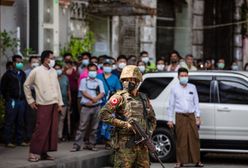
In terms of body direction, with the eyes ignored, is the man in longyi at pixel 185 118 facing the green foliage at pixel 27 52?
no

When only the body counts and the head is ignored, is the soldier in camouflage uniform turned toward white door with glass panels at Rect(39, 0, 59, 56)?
no

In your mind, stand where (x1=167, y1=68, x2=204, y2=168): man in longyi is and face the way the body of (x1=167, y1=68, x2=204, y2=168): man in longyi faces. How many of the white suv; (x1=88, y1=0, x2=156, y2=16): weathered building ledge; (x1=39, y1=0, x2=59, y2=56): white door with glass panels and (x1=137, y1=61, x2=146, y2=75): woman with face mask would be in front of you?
0

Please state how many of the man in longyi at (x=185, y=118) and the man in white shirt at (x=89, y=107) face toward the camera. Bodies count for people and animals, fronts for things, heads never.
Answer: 2

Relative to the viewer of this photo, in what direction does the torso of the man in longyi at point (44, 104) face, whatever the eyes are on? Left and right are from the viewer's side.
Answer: facing the viewer and to the right of the viewer

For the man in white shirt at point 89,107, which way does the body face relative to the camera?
toward the camera

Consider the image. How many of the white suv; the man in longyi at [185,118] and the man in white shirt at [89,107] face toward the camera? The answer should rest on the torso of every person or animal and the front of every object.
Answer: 2

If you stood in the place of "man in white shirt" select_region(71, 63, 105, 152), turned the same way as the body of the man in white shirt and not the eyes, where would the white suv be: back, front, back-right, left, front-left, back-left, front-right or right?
left

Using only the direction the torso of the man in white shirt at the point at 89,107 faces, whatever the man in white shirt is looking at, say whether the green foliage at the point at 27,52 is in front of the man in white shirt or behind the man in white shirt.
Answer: behind

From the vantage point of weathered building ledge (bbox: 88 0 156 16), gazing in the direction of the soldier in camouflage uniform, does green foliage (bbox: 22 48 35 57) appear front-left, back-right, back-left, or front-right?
front-right

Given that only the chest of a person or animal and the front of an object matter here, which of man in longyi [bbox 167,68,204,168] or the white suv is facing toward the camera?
the man in longyi

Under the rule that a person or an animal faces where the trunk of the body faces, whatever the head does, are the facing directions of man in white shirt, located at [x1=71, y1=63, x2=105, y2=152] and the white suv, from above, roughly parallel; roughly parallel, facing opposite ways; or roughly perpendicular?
roughly perpendicular

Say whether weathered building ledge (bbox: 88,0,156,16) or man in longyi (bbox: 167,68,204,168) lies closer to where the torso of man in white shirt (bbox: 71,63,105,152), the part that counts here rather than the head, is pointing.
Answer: the man in longyi

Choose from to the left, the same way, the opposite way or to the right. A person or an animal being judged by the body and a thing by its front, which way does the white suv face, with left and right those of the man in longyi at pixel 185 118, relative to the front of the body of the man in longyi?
to the left

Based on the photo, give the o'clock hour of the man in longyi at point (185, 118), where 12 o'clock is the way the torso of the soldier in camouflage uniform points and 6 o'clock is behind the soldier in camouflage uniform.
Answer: The man in longyi is roughly at 8 o'clock from the soldier in camouflage uniform.

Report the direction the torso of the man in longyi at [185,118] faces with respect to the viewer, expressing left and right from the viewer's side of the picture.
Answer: facing the viewer
